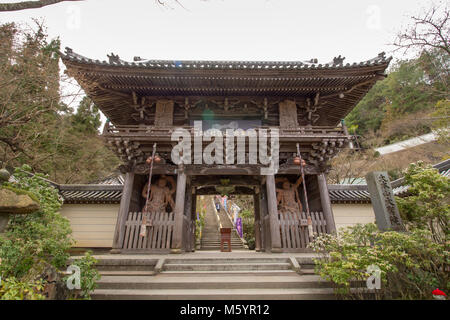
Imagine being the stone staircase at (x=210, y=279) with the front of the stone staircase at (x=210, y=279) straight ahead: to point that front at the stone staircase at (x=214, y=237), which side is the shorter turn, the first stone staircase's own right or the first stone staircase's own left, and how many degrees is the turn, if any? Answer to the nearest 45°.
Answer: approximately 180°

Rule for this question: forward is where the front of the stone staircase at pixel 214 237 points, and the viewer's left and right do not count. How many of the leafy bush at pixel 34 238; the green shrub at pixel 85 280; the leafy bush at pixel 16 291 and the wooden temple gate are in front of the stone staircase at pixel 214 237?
4

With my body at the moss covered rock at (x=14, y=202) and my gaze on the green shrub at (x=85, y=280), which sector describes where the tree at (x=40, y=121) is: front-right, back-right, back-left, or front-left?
back-left

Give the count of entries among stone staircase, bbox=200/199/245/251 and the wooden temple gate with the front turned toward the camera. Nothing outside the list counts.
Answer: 2

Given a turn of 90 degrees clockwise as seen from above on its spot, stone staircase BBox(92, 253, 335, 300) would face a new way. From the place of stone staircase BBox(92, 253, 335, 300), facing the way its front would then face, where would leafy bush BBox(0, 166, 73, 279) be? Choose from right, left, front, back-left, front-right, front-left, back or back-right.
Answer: front

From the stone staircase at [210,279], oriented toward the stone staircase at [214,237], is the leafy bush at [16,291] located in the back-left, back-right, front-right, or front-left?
back-left

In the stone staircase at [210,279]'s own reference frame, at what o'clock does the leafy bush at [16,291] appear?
The leafy bush is roughly at 2 o'clock from the stone staircase.

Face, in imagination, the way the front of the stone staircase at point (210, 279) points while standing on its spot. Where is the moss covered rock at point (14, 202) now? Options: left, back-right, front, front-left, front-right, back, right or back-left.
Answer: right

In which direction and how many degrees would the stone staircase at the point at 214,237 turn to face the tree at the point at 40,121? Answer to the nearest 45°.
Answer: approximately 45° to its right

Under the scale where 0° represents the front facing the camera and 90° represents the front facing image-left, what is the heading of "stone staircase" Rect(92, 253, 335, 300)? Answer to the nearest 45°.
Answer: approximately 0°

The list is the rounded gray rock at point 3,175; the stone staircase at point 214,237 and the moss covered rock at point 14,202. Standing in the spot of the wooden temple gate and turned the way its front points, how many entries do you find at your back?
1
